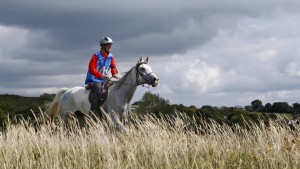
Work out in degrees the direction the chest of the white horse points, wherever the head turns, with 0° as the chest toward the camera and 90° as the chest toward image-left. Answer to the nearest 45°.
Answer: approximately 270°

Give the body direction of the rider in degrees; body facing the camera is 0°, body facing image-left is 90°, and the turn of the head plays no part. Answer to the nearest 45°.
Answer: approximately 315°
